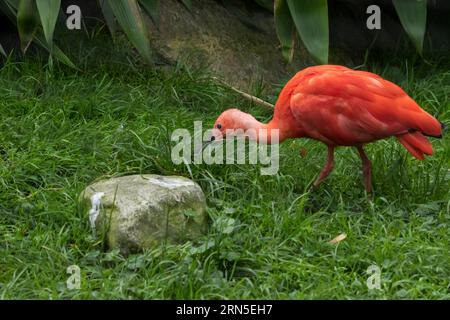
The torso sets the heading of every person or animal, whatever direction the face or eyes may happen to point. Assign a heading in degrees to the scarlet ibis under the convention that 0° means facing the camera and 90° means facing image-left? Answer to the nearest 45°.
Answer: approximately 90°

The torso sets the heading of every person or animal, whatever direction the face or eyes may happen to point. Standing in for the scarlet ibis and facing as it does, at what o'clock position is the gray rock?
The gray rock is roughly at 11 o'clock from the scarlet ibis.
